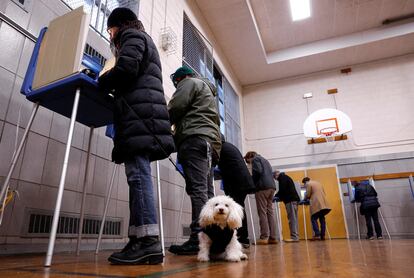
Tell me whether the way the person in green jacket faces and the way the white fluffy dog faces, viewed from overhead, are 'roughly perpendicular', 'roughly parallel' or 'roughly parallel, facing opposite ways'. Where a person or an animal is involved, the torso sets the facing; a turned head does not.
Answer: roughly perpendicular

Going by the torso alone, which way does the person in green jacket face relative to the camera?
to the viewer's left

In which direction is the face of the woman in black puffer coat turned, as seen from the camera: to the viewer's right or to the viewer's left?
to the viewer's left

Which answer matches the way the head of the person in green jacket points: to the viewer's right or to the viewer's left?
to the viewer's left

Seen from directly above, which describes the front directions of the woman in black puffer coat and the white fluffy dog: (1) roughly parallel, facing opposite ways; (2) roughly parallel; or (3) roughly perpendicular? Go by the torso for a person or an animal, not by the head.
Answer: roughly perpendicular

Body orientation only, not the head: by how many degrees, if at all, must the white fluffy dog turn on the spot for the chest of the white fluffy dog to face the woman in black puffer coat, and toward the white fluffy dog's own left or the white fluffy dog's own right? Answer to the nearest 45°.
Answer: approximately 45° to the white fluffy dog's own right

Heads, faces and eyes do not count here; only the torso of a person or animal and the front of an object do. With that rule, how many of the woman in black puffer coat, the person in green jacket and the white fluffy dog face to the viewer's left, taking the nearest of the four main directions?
2

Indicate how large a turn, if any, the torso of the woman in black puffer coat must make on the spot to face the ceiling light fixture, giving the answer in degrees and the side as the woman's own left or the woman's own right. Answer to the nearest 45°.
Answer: approximately 135° to the woman's own right

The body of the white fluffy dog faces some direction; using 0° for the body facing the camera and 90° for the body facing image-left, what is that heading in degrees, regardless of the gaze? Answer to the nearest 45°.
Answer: approximately 0°

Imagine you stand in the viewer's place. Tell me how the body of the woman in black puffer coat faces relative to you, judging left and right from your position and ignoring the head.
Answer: facing to the left of the viewer
